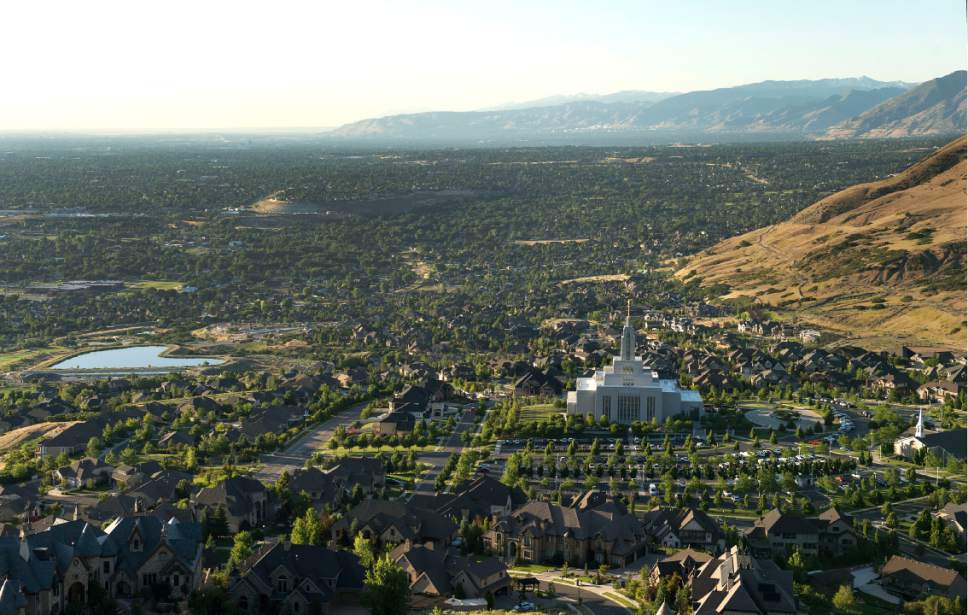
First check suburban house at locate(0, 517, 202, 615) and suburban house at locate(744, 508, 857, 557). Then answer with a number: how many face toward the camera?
2

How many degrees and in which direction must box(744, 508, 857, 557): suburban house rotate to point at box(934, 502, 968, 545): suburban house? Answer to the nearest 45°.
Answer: approximately 135° to its left

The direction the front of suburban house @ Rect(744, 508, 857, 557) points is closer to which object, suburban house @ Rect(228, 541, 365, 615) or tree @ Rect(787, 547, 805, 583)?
the tree

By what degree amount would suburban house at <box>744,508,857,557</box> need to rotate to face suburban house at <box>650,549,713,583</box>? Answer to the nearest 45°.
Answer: approximately 45° to its right

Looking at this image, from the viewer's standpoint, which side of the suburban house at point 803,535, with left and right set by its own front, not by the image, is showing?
front

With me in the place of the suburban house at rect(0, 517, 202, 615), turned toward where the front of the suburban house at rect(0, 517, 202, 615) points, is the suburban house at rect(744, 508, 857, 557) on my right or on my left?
on my left

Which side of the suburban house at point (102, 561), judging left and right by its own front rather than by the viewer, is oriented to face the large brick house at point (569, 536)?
left

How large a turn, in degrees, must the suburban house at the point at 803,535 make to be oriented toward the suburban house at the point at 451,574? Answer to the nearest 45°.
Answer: approximately 45° to its right

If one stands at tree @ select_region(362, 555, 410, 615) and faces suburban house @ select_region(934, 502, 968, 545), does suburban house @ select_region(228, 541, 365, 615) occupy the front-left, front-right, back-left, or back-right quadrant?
back-left

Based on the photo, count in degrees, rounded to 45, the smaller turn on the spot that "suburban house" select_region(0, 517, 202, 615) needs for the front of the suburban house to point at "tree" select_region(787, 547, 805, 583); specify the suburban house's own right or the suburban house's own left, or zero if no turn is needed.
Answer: approximately 90° to the suburban house's own left

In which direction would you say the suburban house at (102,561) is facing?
toward the camera
